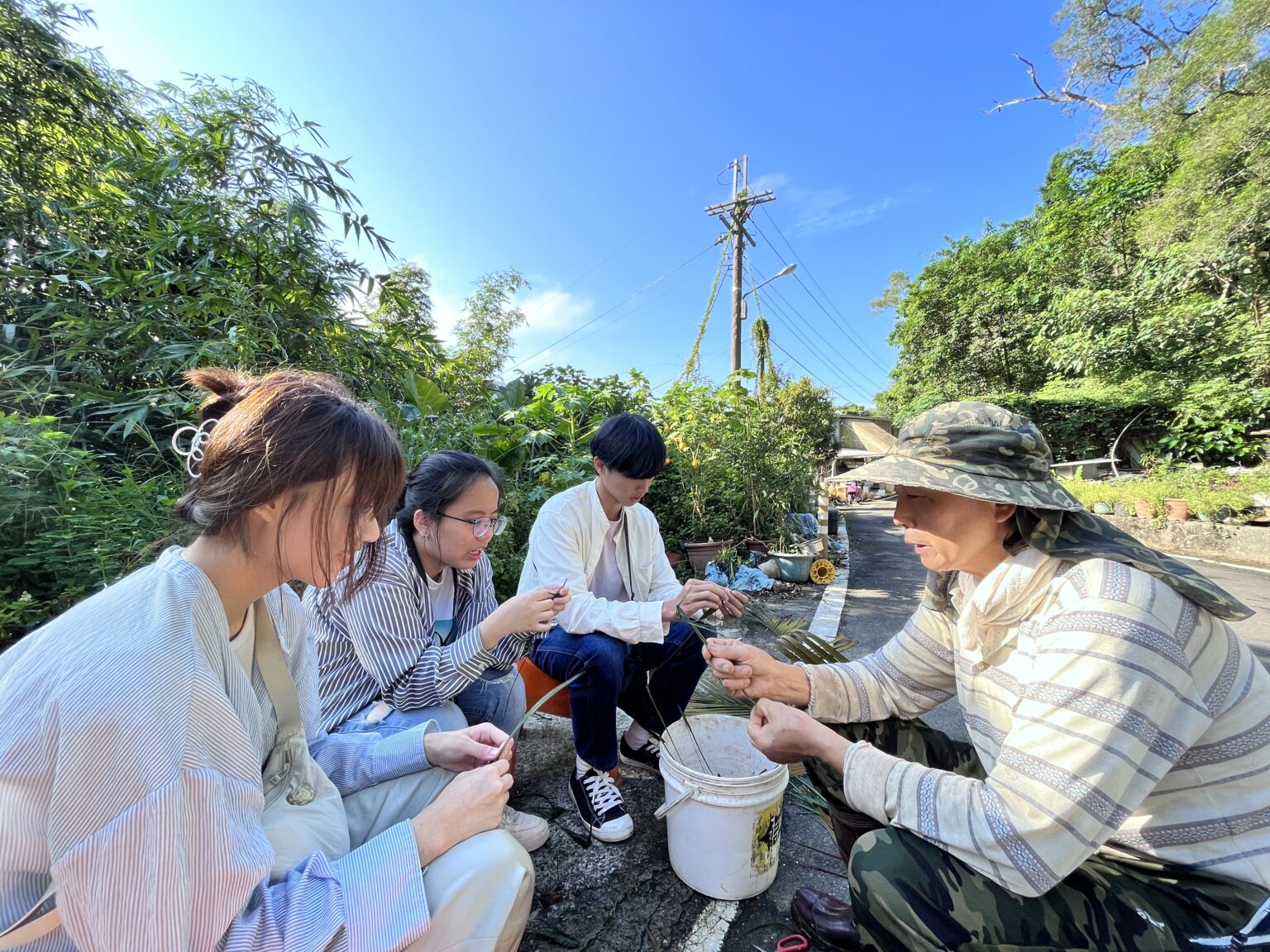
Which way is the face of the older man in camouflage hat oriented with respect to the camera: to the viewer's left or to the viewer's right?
to the viewer's left

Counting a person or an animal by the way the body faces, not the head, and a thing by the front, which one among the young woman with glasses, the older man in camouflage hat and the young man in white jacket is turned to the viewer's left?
the older man in camouflage hat

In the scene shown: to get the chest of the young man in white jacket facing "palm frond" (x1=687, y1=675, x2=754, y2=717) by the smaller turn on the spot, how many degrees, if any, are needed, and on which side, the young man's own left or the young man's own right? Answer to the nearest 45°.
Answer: approximately 45° to the young man's own left

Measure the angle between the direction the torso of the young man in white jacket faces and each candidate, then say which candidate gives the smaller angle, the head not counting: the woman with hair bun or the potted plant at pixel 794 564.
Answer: the woman with hair bun

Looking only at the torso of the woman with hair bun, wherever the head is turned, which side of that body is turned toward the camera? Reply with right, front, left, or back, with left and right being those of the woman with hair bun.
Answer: right

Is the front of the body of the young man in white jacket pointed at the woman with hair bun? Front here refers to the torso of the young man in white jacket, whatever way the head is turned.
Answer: no

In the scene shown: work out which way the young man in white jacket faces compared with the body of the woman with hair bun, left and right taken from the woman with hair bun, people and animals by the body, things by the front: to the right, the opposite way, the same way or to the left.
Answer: to the right

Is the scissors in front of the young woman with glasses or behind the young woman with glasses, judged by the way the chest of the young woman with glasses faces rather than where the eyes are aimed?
in front

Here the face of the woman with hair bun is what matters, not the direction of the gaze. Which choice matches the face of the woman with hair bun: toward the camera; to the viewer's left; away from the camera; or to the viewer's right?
to the viewer's right

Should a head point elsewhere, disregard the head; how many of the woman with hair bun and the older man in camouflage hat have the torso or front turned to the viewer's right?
1

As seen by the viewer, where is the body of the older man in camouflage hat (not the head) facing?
to the viewer's left

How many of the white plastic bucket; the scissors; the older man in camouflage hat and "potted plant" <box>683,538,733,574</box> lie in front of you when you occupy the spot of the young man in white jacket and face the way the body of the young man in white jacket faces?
3

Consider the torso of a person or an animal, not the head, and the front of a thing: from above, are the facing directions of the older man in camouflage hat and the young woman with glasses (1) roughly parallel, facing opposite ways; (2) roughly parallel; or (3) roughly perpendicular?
roughly parallel, facing opposite ways

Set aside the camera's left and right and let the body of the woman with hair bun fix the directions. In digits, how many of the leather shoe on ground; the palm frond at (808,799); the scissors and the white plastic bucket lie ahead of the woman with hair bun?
4

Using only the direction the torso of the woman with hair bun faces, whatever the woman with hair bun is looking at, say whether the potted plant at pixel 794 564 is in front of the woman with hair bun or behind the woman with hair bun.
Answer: in front

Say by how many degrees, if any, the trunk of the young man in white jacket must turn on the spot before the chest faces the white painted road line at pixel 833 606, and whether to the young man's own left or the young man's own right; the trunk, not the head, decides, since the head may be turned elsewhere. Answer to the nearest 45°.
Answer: approximately 90° to the young man's own left
